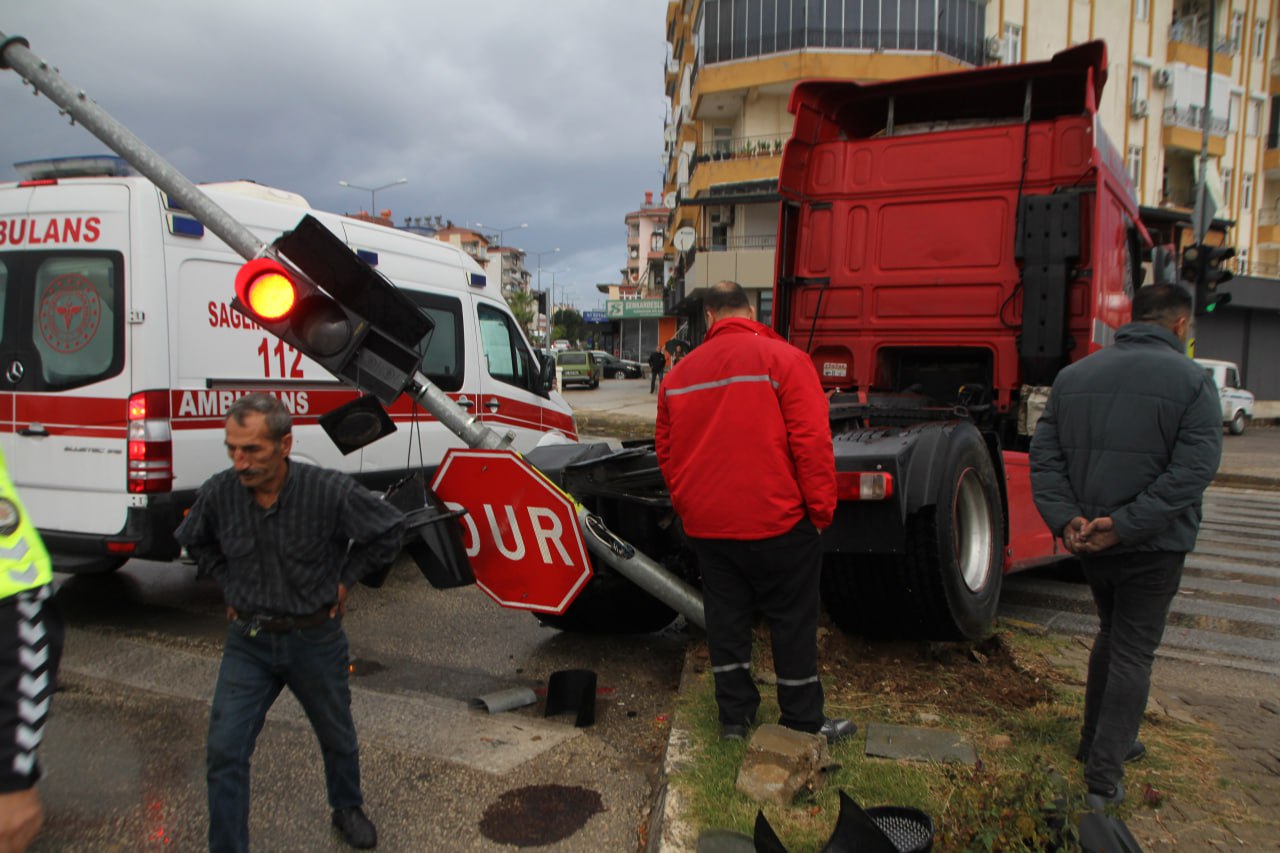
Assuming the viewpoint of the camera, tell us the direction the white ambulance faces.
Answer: facing away from the viewer and to the right of the viewer

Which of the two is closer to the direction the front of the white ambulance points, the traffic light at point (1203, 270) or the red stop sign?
the traffic light

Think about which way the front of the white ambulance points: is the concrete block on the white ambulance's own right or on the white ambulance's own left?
on the white ambulance's own right

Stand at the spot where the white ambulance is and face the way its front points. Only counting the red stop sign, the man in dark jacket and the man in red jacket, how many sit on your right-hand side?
3

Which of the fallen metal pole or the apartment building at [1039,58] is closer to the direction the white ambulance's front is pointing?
the apartment building

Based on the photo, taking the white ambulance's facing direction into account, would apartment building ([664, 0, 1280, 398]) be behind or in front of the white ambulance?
in front

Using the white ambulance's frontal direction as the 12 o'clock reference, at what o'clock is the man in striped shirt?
The man in striped shirt is roughly at 4 o'clock from the white ambulance.

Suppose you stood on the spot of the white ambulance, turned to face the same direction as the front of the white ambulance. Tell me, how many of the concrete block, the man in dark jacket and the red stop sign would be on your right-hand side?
3

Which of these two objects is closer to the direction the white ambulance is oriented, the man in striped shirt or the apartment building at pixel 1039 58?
the apartment building

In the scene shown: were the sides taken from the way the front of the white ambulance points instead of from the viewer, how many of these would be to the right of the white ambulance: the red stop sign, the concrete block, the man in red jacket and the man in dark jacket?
4

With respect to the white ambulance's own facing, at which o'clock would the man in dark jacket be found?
The man in dark jacket is roughly at 3 o'clock from the white ambulance.

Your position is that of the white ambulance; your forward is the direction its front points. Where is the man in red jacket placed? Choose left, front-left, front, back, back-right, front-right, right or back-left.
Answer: right
